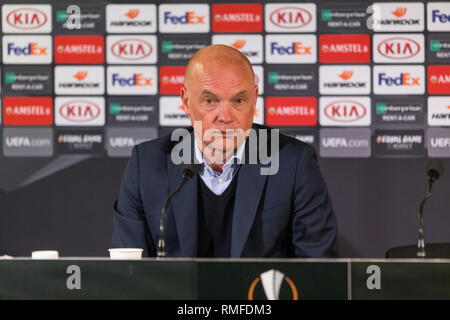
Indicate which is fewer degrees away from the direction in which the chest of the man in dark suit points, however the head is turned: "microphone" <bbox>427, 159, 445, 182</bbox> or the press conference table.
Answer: the press conference table

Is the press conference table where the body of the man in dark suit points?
yes

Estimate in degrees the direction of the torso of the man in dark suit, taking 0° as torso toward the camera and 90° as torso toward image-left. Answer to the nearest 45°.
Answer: approximately 0°

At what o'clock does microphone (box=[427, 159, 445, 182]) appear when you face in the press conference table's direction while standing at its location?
The microphone is roughly at 8 o'clock from the press conference table.

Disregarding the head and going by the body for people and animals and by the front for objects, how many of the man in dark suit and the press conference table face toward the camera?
2

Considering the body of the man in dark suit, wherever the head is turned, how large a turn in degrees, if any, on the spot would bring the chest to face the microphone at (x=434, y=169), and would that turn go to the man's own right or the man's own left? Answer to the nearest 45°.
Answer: approximately 45° to the man's own left

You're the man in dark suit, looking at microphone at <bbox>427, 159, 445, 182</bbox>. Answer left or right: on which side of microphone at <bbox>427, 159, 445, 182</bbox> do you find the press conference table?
right

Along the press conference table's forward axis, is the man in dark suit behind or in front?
behind
